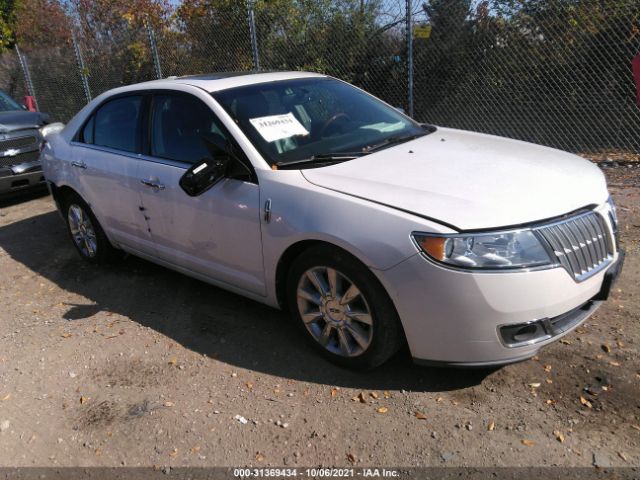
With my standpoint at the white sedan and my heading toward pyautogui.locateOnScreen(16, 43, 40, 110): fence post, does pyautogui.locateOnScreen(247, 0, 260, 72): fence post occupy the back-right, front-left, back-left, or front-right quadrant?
front-right

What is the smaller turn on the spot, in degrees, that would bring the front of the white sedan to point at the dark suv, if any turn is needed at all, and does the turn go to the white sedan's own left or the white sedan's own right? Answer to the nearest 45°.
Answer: approximately 180°

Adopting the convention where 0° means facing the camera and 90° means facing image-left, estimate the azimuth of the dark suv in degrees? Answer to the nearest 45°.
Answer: approximately 315°

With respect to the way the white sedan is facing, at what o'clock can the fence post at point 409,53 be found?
The fence post is roughly at 8 o'clock from the white sedan.

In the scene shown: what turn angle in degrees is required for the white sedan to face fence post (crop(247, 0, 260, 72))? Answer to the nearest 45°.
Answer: approximately 135° to its left

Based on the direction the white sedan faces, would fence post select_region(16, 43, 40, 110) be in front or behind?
behind

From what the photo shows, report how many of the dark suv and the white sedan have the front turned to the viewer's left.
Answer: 0

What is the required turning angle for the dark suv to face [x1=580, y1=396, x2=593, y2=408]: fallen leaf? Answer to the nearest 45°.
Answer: approximately 45° to its right

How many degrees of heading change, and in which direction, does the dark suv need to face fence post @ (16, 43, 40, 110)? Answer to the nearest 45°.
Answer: approximately 135° to its left

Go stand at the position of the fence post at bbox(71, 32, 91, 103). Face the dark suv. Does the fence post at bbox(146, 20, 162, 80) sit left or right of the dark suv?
left

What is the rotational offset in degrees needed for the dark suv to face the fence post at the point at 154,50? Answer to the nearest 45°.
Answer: approximately 90° to its left

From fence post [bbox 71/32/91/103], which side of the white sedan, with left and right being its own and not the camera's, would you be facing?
back

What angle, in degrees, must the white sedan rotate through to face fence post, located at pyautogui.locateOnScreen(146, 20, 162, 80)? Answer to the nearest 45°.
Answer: approximately 180°

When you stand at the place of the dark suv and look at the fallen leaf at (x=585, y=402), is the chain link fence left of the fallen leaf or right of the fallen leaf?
left
